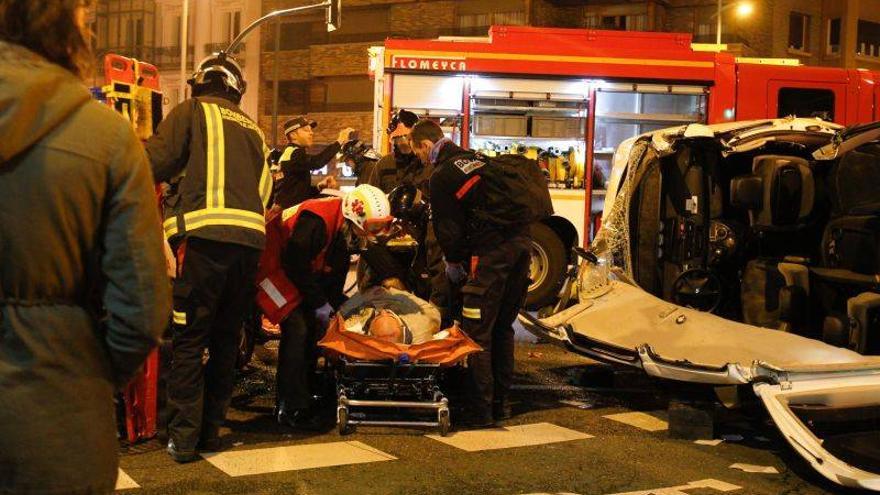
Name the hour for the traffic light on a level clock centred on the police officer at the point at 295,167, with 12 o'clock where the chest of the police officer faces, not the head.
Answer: The traffic light is roughly at 9 o'clock from the police officer.

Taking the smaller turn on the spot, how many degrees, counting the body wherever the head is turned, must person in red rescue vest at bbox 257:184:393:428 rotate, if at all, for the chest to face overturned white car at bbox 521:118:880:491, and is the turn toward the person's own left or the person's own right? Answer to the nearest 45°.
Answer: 0° — they already face it

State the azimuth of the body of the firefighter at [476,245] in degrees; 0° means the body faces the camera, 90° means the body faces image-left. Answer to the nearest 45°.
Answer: approximately 135°

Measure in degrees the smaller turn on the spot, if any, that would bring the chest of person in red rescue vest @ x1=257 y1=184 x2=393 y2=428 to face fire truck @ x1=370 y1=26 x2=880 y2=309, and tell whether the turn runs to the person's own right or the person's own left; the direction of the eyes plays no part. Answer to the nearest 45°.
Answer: approximately 45° to the person's own left

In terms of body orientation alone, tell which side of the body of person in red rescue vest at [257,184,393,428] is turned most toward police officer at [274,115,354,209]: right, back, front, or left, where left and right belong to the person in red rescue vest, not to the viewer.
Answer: left

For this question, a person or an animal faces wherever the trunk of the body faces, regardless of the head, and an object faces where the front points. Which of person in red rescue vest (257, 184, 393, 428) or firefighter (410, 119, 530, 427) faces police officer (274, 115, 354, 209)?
the firefighter

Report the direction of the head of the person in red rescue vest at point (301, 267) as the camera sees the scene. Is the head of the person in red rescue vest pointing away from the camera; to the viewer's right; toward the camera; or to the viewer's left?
to the viewer's right

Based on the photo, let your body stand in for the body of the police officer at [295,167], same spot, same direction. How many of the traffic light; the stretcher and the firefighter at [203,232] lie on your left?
1

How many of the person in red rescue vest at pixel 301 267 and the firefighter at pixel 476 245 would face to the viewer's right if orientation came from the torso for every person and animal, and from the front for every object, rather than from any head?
1

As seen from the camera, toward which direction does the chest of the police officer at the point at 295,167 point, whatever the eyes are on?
to the viewer's right

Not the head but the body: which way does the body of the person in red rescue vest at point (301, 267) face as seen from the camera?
to the viewer's right

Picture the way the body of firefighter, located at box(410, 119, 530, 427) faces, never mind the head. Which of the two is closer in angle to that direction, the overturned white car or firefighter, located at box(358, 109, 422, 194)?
the firefighter

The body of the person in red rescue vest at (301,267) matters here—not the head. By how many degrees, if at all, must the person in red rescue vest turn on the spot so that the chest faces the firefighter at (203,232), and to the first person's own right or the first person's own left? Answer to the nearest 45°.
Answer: approximately 135° to the first person's own right

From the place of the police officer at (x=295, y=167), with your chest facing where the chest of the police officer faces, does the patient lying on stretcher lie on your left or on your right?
on your right
